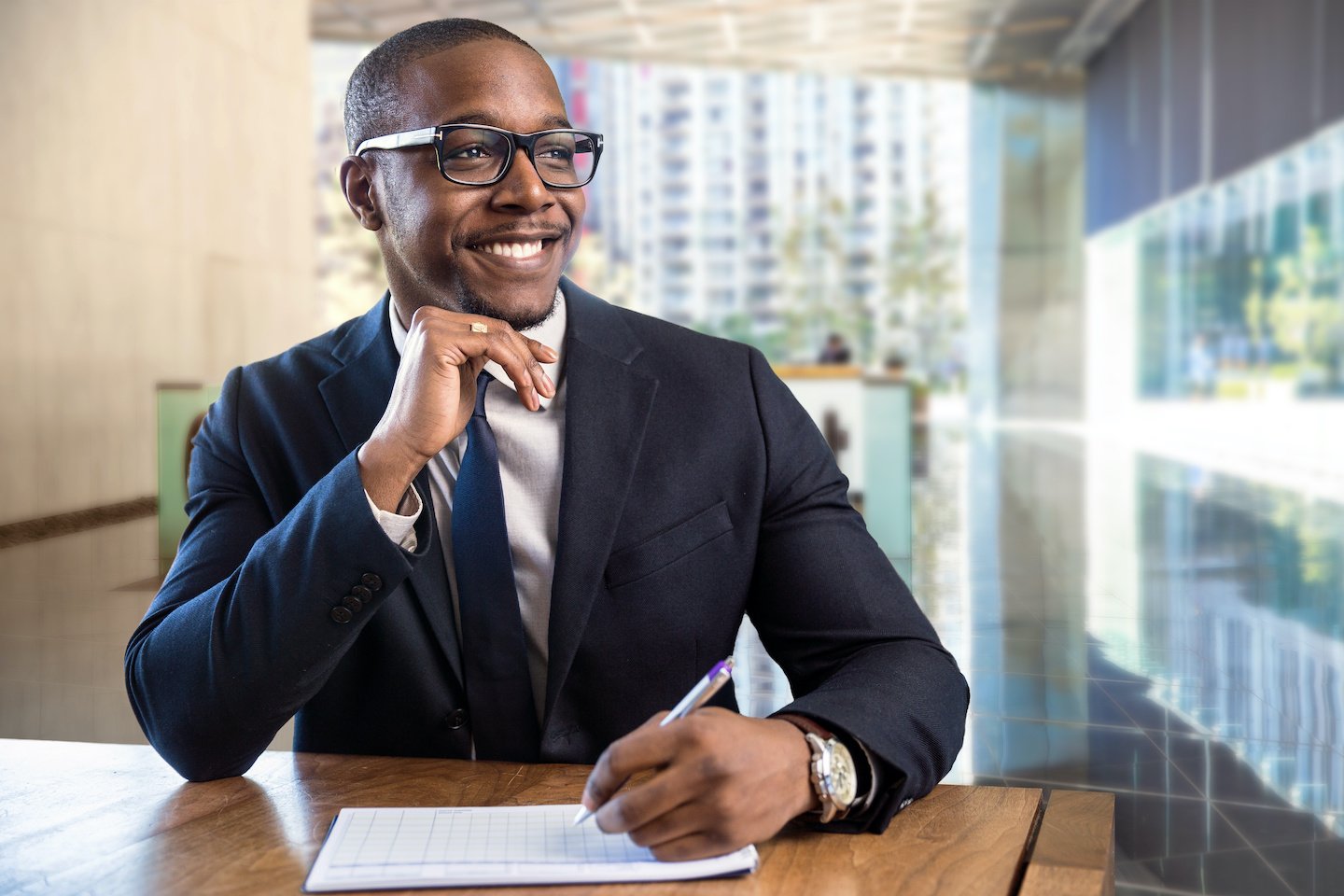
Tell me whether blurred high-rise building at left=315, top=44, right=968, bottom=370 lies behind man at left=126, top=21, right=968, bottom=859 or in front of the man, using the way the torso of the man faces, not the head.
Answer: behind

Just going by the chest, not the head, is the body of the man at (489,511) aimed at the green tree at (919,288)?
no

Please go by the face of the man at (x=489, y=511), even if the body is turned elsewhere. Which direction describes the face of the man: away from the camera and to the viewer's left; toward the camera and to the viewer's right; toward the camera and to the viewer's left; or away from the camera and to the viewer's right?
toward the camera and to the viewer's right

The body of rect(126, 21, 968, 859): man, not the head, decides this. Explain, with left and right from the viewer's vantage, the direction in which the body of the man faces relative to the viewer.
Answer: facing the viewer
